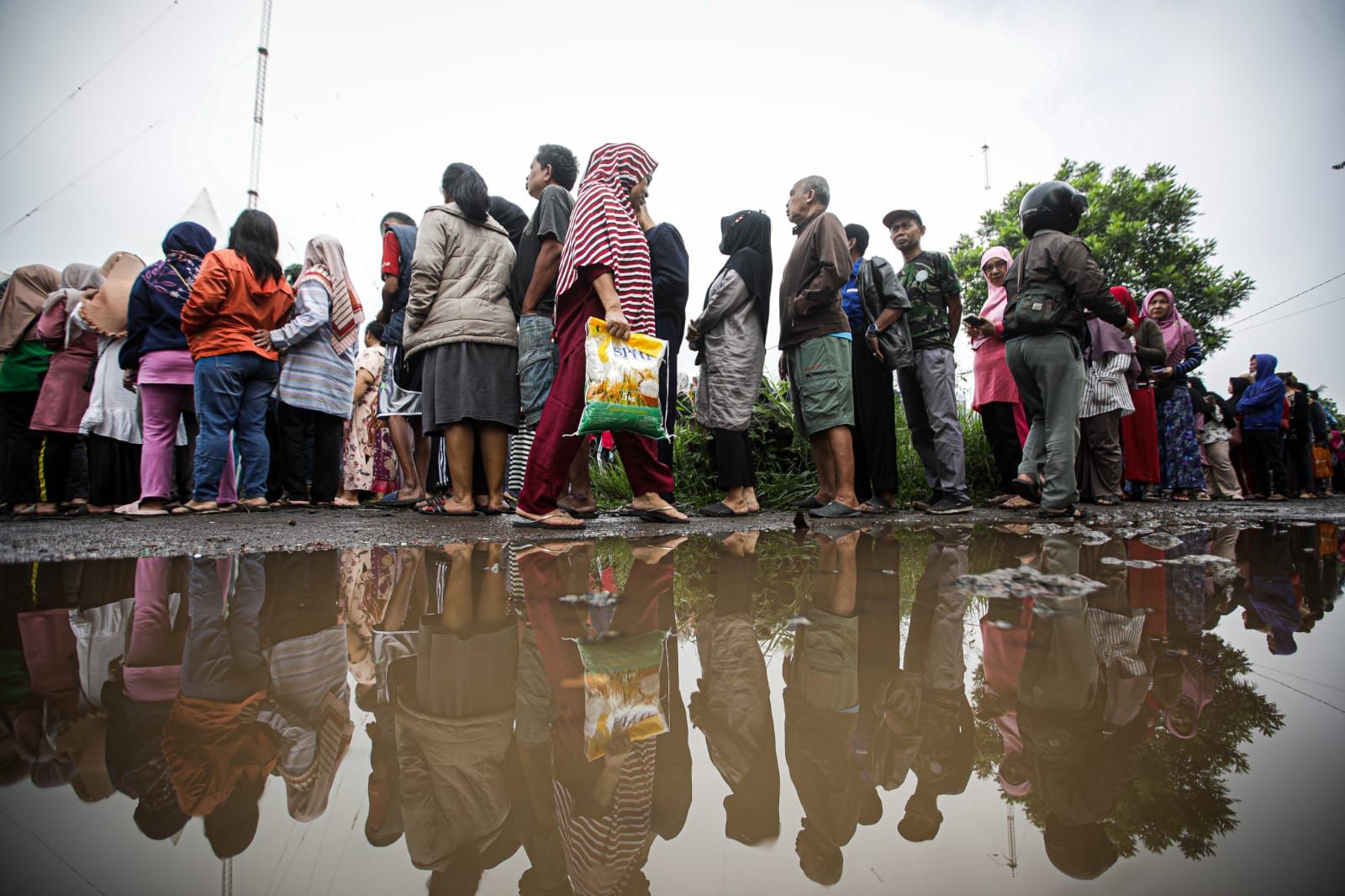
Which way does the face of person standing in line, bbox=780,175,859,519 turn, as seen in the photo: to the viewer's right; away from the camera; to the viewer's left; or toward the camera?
to the viewer's left

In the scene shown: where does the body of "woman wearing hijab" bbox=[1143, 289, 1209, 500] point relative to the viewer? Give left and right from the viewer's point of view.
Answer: facing the viewer and to the left of the viewer

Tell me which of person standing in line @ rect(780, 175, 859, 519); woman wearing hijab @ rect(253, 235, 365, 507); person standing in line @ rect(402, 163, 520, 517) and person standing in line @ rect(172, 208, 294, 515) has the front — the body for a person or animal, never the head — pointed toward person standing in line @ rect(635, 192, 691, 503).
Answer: person standing in line @ rect(780, 175, 859, 519)

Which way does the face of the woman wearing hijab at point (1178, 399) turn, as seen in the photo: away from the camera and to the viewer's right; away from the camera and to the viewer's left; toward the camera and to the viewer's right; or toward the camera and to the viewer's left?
toward the camera and to the viewer's left

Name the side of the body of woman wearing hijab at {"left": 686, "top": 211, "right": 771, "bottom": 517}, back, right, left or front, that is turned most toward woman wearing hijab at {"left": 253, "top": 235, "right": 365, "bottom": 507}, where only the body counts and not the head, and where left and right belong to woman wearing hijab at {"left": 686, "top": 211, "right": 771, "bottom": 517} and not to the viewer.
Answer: front

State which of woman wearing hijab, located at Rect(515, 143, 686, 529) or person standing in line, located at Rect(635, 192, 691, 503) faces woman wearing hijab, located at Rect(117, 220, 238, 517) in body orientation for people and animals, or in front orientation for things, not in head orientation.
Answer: the person standing in line

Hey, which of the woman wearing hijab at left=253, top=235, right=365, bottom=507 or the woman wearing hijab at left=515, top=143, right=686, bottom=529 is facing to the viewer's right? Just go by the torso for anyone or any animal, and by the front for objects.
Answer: the woman wearing hijab at left=515, top=143, right=686, bottom=529

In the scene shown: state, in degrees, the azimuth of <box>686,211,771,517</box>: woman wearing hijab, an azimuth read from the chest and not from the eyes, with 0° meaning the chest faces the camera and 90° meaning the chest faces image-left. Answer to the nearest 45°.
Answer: approximately 90°

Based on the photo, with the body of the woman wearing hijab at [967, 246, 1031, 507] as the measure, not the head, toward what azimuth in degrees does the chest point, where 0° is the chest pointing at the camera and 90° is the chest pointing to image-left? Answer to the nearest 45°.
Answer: approximately 45°

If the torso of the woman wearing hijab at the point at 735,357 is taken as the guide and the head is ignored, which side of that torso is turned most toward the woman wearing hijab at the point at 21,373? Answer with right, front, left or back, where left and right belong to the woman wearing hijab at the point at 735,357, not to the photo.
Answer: front

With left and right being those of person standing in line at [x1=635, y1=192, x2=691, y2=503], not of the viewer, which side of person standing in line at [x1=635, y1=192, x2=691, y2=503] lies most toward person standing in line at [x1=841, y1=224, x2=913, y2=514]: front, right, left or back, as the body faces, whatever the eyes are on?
back

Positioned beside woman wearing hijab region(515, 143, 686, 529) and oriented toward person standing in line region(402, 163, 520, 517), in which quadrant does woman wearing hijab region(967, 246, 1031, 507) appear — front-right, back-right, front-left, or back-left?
back-right
